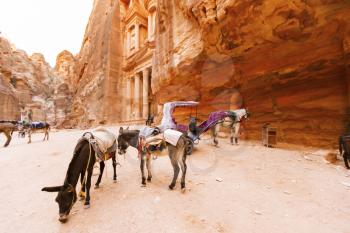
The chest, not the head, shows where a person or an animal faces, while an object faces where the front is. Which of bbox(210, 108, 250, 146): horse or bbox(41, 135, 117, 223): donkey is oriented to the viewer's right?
bbox(210, 108, 250, 146): horse

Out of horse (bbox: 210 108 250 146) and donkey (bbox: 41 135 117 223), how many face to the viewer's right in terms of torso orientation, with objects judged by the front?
1

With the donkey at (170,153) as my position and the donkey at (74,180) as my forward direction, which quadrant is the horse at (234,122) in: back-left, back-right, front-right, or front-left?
back-right

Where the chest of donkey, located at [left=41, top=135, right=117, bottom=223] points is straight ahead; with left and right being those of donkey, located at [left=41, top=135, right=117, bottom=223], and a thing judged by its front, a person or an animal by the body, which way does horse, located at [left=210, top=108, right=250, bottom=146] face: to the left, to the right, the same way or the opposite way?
to the left

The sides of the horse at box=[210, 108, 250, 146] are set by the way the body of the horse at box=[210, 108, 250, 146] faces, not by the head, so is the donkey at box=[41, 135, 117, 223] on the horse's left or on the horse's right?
on the horse's right

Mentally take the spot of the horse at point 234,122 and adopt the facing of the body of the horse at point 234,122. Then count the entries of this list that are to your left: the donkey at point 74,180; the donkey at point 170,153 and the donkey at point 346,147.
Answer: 0

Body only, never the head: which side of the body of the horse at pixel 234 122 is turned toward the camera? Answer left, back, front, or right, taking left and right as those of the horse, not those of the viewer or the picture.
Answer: right

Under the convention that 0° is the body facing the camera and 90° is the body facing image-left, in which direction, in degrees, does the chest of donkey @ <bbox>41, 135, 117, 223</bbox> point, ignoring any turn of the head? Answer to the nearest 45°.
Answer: approximately 45°

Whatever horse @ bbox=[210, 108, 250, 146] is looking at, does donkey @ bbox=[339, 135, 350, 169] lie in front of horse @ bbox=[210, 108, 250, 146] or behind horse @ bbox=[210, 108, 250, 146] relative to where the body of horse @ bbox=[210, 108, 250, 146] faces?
in front

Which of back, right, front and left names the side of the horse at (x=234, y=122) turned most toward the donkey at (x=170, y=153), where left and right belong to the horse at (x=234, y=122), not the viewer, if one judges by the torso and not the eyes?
right

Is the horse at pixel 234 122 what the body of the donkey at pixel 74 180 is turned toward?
no

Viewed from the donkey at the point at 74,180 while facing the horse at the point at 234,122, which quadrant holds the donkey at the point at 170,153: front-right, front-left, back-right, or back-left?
front-right
